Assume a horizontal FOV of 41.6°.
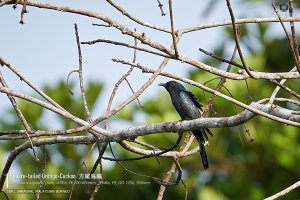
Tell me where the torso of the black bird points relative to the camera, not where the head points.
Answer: to the viewer's left
